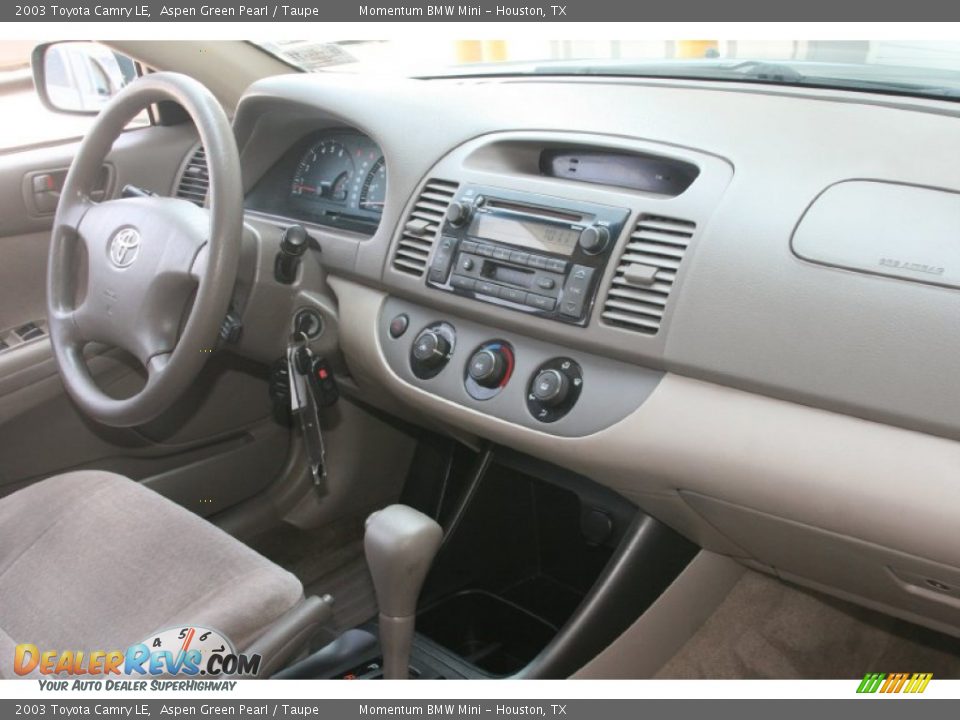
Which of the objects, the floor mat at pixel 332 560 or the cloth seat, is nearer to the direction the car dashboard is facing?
the cloth seat

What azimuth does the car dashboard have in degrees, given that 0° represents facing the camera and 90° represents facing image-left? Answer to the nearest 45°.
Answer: approximately 45°

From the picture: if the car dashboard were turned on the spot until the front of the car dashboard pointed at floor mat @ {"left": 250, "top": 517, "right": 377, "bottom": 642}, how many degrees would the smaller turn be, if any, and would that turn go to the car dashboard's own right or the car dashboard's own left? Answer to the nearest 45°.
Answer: approximately 90° to the car dashboard's own right

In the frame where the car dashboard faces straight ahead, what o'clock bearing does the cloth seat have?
The cloth seat is roughly at 1 o'clock from the car dashboard.
